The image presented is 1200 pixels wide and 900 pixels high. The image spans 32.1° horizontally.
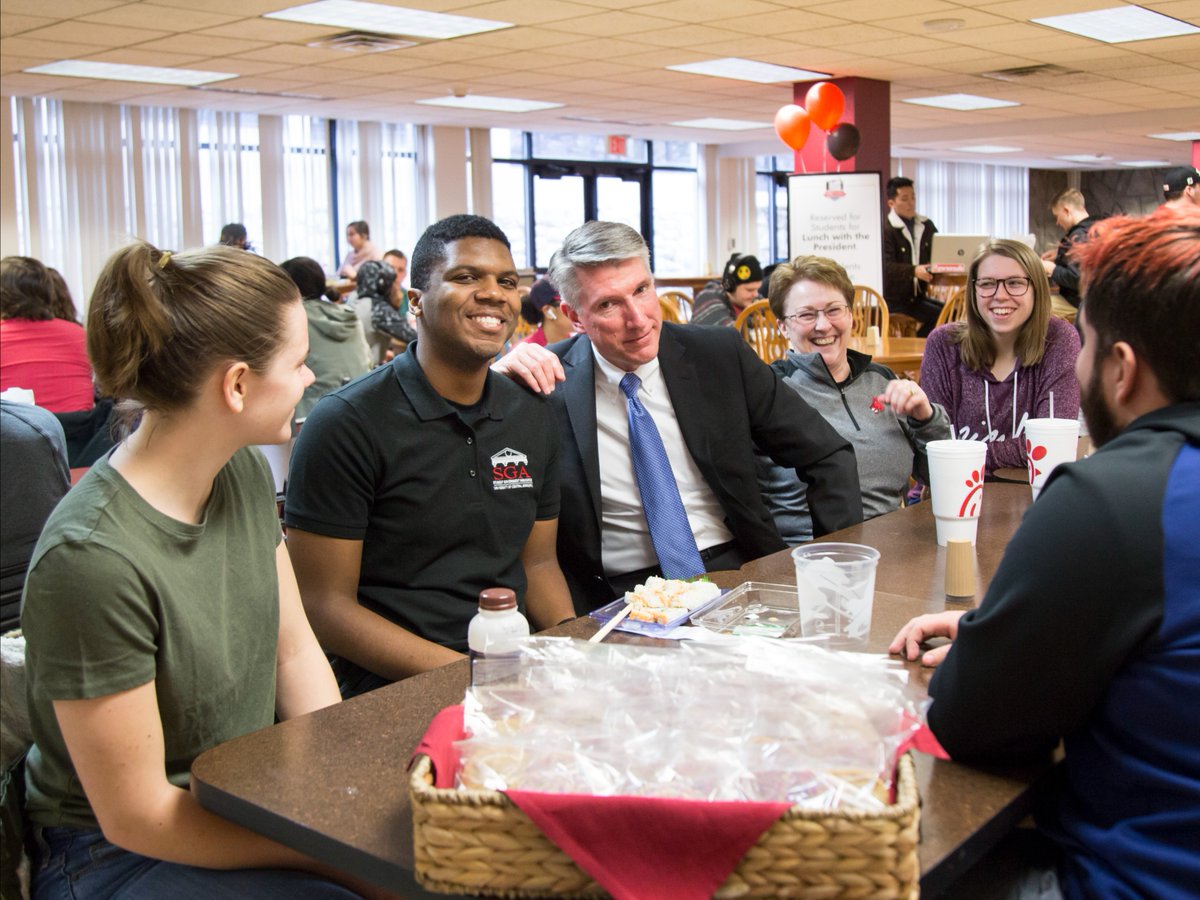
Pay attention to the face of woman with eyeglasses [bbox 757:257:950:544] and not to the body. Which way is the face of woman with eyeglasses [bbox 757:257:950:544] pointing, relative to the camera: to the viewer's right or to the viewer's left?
to the viewer's right

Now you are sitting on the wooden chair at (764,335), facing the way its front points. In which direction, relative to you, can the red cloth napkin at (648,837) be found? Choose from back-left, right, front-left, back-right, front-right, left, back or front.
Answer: front-right

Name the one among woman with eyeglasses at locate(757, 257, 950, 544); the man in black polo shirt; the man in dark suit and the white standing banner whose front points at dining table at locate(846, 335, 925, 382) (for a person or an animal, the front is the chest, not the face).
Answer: the white standing banner

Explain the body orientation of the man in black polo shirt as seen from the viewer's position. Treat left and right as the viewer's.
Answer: facing the viewer and to the right of the viewer

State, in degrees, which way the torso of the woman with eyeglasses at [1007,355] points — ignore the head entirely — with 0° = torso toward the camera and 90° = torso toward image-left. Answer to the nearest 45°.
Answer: approximately 0°

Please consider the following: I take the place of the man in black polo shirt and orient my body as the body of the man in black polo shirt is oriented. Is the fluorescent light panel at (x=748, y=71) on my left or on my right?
on my left

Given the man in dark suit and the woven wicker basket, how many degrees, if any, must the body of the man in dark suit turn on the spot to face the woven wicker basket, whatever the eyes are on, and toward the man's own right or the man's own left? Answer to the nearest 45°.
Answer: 0° — they already face it
